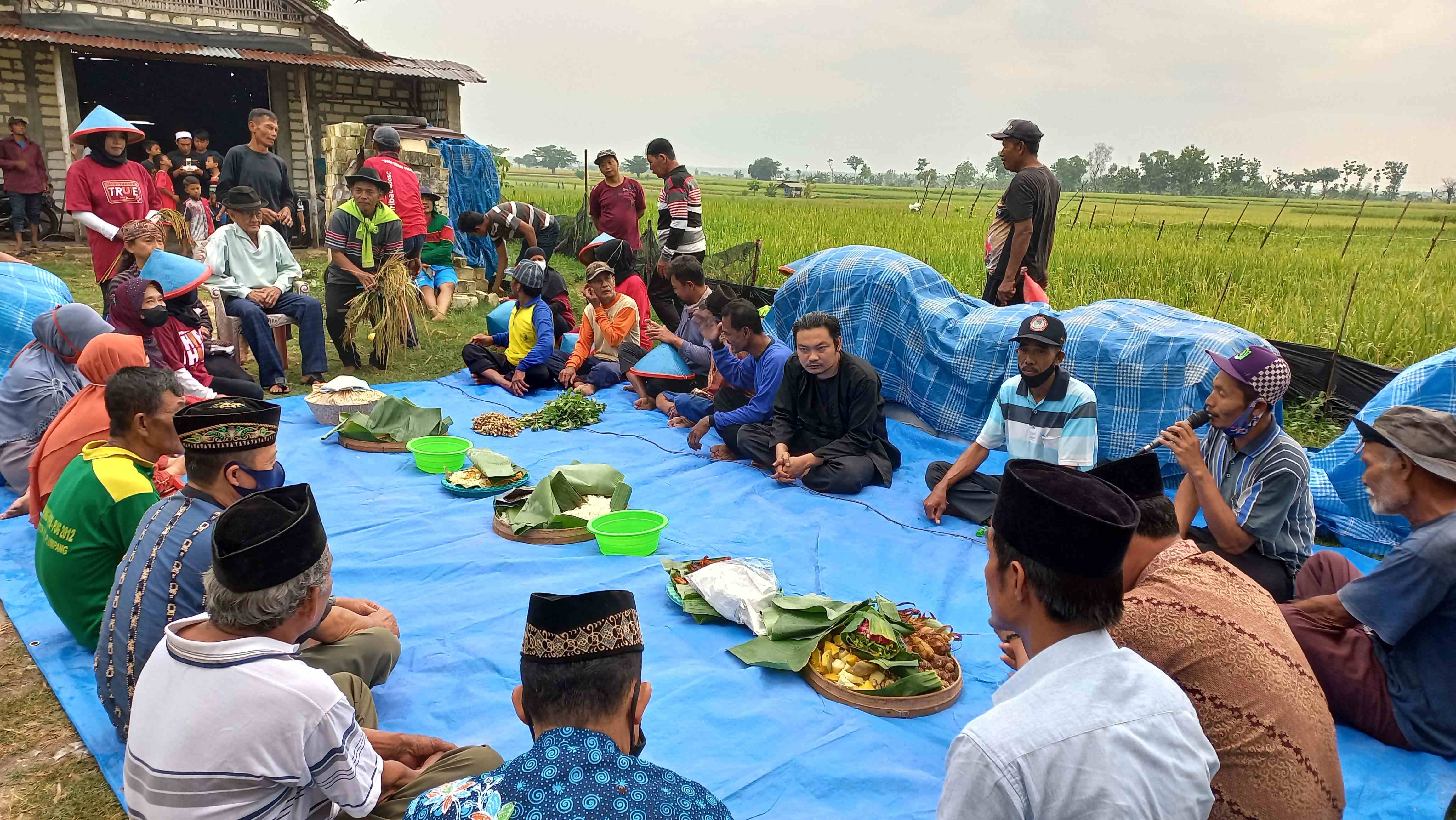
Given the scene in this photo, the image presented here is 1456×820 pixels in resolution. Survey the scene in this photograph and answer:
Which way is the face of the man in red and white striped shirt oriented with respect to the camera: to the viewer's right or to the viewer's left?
to the viewer's left

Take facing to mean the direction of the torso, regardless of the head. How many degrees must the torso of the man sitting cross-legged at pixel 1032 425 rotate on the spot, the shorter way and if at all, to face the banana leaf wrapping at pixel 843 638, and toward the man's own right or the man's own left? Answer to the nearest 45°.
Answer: approximately 45° to the man's own left

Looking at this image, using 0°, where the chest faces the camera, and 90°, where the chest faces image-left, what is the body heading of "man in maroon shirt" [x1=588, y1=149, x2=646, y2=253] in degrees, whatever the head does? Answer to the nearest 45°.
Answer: approximately 0°

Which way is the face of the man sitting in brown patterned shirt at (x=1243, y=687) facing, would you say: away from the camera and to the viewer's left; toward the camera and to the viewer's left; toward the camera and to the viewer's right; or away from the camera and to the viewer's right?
away from the camera and to the viewer's left

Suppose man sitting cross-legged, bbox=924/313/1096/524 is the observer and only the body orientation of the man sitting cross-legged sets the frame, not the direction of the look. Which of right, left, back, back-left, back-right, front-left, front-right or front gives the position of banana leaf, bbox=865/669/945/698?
front-left

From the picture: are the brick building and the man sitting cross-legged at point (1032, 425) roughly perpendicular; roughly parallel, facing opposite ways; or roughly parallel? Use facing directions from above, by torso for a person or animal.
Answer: roughly perpendicular

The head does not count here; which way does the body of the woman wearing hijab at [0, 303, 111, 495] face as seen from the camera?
to the viewer's right

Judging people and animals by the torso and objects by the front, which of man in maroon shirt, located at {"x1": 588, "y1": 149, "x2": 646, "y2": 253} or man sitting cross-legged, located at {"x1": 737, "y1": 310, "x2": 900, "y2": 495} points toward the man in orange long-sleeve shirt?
the man in maroon shirt

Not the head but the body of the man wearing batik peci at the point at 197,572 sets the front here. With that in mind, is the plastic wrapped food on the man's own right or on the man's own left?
on the man's own right

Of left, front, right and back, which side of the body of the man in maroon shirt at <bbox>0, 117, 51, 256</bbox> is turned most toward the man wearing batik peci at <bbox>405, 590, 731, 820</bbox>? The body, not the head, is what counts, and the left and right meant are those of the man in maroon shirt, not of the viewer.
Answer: front

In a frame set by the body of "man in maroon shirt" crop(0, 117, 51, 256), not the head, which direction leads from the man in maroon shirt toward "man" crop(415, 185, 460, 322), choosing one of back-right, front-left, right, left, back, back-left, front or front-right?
front-left

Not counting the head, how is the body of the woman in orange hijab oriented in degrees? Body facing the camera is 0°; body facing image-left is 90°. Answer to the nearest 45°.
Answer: approximately 225°

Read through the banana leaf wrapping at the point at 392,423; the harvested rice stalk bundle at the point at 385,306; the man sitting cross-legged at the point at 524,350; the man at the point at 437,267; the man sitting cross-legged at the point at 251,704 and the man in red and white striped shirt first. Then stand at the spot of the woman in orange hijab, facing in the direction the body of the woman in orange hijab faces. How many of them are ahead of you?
5

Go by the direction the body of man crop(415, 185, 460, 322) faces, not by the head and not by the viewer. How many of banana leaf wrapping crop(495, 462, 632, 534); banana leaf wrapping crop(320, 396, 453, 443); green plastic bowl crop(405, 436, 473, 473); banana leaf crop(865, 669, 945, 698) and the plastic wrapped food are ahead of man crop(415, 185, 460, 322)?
5

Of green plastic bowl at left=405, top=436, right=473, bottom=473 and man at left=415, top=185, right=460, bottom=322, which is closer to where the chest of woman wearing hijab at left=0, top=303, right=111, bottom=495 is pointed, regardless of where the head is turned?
the green plastic bowl

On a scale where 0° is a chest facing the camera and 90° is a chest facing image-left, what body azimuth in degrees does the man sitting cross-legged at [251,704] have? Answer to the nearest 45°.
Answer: approximately 225°

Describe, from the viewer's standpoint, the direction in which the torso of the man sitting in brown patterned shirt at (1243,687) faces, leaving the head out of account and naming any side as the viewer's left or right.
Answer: facing away from the viewer and to the left of the viewer

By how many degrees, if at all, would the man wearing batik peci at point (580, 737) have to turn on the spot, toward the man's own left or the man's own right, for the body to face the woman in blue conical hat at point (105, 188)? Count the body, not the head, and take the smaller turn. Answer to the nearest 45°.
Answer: approximately 45° to the man's own left

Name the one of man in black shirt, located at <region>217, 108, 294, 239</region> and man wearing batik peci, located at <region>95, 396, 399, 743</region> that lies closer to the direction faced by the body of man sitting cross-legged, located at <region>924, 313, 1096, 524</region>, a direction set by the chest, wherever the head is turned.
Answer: the man wearing batik peci

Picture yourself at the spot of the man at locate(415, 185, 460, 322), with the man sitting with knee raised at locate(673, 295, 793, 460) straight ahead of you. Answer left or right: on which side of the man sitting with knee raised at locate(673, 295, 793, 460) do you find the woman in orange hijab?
right
